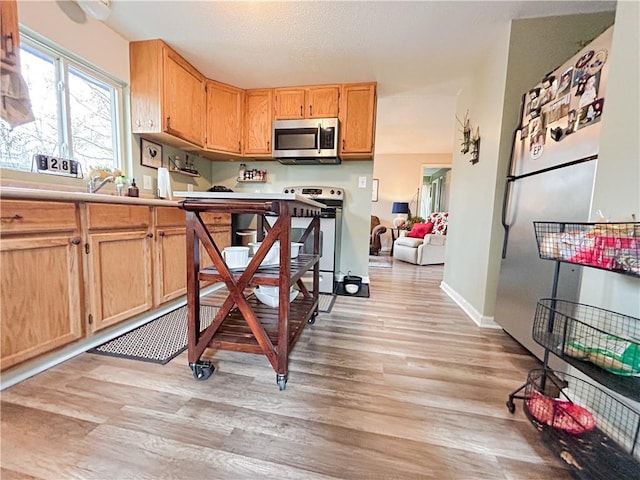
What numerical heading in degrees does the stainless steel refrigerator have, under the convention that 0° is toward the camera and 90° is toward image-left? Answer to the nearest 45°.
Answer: approximately 45°

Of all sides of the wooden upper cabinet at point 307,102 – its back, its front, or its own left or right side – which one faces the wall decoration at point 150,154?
right

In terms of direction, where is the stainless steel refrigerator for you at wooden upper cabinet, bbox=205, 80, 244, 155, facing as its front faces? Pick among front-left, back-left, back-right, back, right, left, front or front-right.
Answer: front

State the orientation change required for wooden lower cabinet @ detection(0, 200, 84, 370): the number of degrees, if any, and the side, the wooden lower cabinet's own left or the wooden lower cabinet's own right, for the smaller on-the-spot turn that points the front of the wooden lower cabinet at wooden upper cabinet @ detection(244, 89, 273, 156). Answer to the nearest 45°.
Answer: approximately 90° to the wooden lower cabinet's own left

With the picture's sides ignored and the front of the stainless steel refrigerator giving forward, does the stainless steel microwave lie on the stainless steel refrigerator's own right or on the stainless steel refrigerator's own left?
on the stainless steel refrigerator's own right

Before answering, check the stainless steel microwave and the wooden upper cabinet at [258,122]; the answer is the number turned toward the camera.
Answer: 2

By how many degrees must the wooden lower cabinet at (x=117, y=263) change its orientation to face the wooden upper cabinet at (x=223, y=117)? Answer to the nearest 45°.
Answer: approximately 90° to its left

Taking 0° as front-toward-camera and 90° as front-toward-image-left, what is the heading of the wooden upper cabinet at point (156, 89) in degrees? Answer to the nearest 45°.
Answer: approximately 315°

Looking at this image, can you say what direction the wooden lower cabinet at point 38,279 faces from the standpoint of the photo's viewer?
facing the viewer and to the right of the viewer

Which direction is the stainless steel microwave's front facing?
toward the camera

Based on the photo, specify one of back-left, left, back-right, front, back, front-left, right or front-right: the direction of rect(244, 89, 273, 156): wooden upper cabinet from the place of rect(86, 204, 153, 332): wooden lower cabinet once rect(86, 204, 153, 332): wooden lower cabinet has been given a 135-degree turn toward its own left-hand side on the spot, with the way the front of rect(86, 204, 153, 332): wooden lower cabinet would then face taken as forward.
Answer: front-right

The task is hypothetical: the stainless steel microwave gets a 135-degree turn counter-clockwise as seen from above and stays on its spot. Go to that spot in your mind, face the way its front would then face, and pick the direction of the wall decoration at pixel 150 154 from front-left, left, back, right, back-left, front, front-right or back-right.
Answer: back-left

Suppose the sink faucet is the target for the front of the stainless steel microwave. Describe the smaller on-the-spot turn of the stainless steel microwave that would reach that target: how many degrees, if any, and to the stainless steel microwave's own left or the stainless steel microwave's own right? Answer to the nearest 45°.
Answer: approximately 45° to the stainless steel microwave's own right

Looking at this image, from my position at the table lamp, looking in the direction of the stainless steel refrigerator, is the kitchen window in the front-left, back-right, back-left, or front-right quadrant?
front-right

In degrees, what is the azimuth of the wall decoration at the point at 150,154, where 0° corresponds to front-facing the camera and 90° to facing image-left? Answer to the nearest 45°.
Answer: approximately 315°

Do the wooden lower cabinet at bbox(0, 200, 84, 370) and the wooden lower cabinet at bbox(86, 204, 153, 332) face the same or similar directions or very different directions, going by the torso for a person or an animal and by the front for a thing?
same or similar directions

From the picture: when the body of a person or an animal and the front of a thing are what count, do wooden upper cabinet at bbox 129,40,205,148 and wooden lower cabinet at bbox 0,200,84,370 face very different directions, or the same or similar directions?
same or similar directions

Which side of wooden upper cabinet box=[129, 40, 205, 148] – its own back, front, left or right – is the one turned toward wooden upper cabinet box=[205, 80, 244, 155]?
left

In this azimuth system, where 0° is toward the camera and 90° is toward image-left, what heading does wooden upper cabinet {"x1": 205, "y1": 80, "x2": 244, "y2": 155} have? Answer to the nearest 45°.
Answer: approximately 315°

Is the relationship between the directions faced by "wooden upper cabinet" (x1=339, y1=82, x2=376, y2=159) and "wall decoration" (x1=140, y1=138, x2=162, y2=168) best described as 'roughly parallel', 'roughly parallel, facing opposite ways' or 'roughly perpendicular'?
roughly perpendicular
